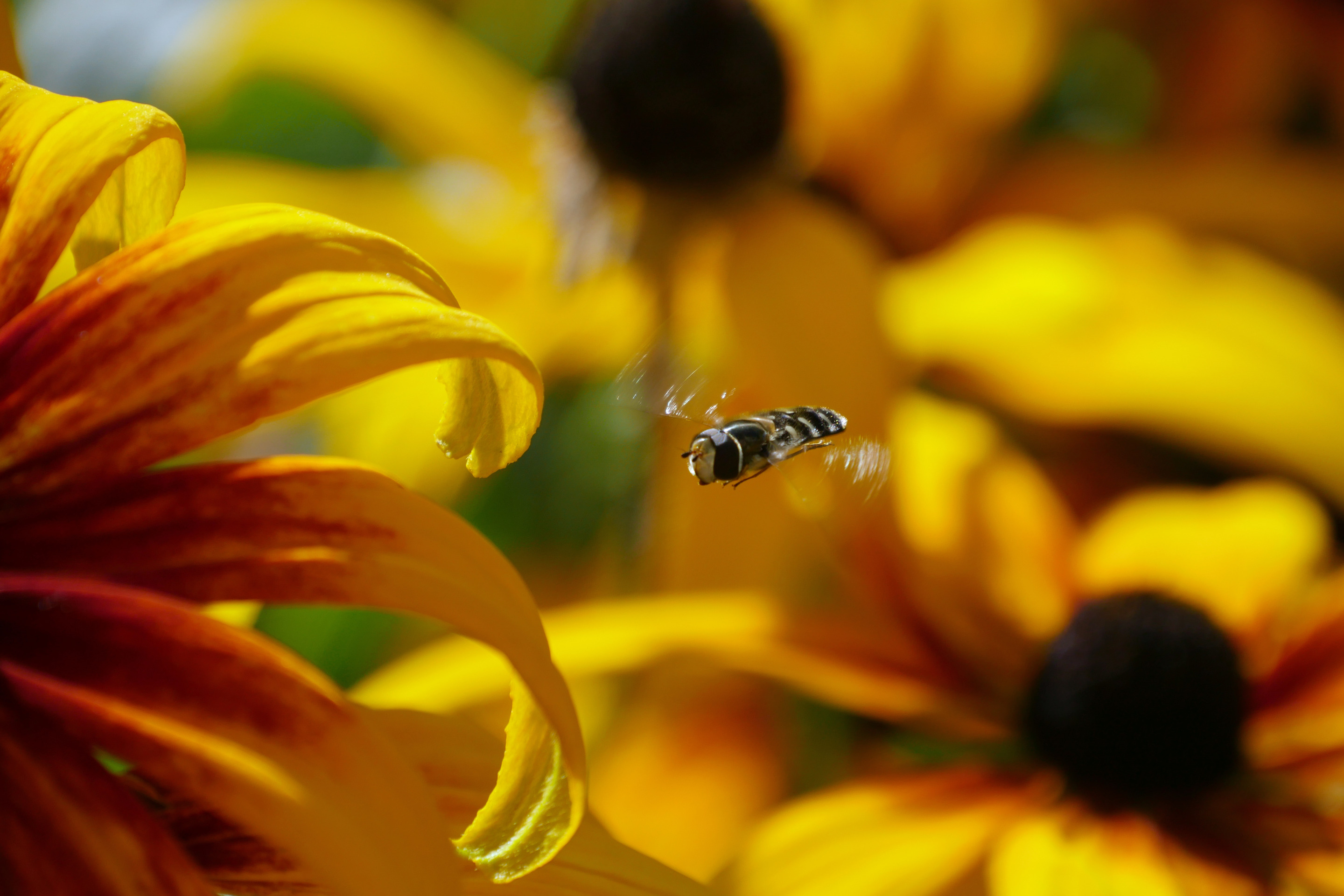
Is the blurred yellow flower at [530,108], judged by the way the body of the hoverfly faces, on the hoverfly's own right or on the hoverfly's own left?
on the hoverfly's own right

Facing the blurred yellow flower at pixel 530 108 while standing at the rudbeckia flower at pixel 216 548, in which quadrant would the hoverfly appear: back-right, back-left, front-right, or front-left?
front-right

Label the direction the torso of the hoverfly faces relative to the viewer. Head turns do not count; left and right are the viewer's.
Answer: facing the viewer and to the left of the viewer
